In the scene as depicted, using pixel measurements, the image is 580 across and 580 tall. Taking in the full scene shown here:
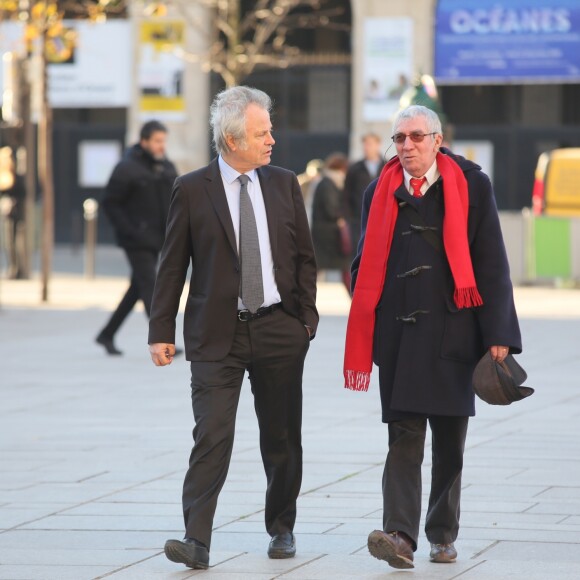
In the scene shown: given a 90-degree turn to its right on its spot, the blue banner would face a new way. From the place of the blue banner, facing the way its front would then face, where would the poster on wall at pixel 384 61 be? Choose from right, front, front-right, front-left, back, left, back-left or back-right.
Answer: front

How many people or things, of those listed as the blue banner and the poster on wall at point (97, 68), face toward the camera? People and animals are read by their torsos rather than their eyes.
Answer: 2

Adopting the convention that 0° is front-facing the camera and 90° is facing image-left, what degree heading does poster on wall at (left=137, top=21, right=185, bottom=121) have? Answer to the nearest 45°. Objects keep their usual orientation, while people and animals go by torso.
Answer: approximately 0°

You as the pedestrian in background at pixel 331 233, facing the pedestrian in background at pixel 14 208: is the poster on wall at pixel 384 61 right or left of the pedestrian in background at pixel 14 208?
right

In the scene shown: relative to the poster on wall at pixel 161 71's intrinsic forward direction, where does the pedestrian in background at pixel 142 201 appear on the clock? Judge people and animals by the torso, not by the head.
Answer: The pedestrian in background is roughly at 12 o'clock from the poster on wall.

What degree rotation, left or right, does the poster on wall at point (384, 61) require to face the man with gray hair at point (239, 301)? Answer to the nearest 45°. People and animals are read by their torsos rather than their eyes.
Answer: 0° — it already faces them

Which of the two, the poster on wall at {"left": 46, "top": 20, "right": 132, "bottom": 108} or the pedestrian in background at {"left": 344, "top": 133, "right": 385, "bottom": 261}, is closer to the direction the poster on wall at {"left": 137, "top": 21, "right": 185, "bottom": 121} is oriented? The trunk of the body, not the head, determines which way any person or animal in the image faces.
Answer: the pedestrian in background

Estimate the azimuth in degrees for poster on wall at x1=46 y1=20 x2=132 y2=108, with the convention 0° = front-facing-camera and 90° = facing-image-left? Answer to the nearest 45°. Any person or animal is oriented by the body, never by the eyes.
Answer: approximately 0°

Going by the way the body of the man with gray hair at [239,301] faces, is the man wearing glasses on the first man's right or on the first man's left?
on the first man's left

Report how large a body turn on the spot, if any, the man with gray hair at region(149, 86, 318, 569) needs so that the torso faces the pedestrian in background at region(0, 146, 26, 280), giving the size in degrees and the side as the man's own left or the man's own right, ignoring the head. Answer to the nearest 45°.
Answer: approximately 180°

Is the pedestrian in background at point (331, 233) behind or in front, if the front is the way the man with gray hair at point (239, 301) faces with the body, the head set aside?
behind
